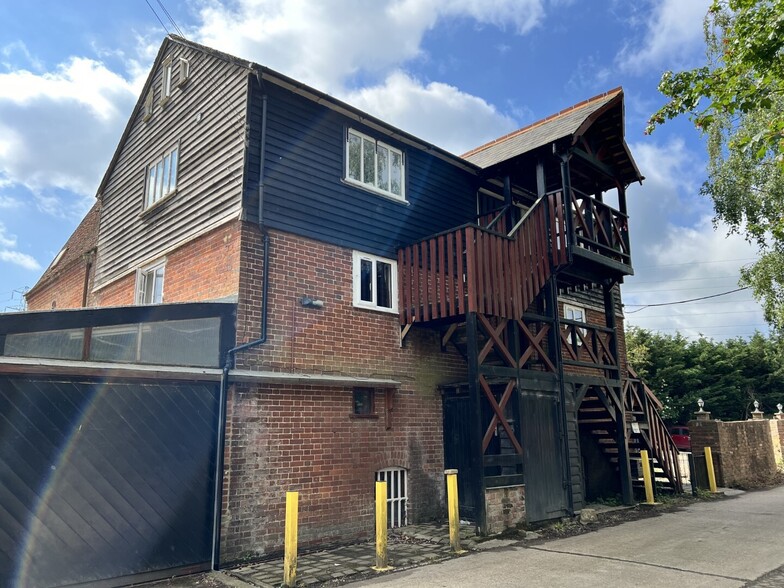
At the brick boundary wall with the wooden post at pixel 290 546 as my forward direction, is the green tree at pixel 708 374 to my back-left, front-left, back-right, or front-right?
back-right

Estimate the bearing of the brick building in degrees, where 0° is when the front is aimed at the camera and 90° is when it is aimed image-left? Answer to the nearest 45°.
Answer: approximately 315°

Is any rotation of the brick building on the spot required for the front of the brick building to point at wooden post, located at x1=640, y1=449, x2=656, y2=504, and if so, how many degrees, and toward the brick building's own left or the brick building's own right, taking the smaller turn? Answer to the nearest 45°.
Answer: approximately 90° to the brick building's own left

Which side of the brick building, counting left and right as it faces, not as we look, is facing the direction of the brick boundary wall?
left

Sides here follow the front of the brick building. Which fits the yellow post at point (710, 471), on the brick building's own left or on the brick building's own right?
on the brick building's own left

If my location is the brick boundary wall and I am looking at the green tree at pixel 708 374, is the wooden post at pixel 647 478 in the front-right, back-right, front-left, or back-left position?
back-left

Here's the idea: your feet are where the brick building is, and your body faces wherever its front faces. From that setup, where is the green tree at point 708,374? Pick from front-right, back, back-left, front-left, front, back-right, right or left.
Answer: left
